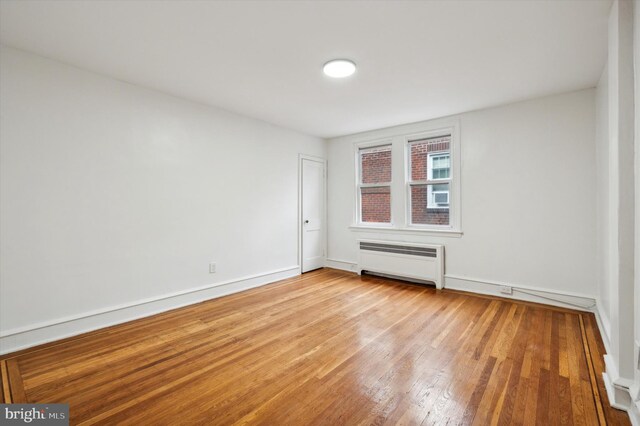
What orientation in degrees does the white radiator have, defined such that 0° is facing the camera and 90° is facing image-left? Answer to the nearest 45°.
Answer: approximately 45°

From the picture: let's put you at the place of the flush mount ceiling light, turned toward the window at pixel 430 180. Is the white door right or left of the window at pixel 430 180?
left

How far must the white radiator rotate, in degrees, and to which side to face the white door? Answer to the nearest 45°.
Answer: approximately 45° to its right
